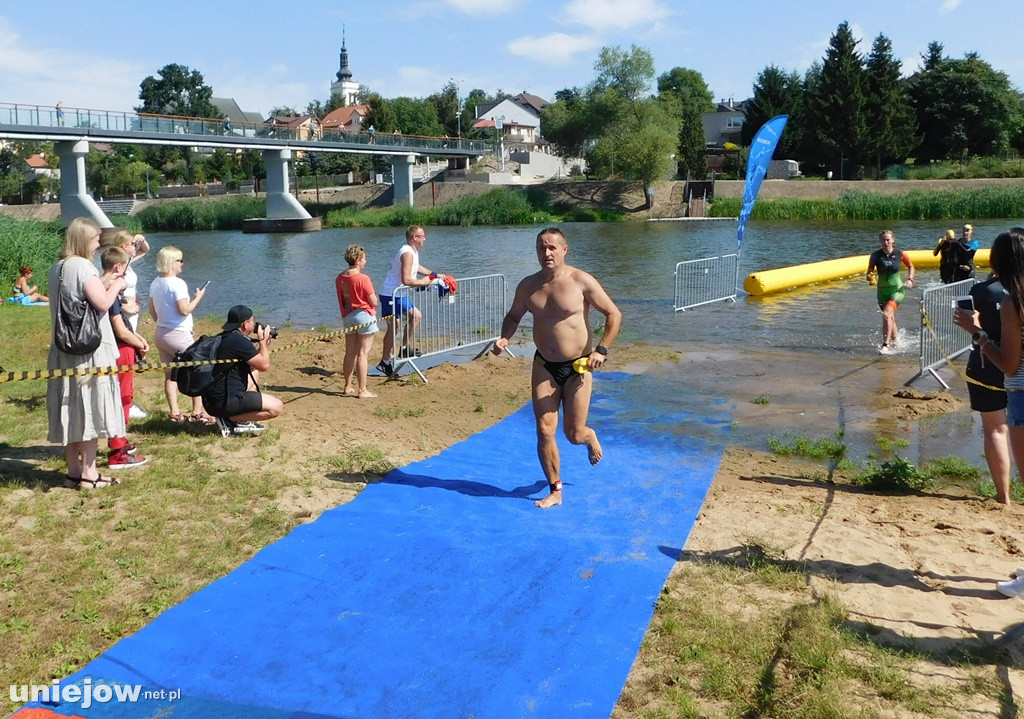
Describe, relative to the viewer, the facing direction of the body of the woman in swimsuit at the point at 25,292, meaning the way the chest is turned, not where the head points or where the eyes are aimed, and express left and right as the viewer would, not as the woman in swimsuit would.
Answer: facing to the right of the viewer

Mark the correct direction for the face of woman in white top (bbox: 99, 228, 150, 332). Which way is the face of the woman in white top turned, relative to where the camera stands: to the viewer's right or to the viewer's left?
to the viewer's right

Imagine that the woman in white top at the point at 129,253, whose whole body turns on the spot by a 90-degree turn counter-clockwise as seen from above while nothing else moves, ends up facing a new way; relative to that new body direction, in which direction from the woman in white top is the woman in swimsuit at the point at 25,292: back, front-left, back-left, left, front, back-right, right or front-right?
front

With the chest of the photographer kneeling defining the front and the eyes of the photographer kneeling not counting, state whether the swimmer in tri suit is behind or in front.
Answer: in front

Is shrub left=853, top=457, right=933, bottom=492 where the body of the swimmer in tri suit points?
yes

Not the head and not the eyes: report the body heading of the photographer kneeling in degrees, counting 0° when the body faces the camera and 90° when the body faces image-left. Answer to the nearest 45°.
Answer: approximately 270°

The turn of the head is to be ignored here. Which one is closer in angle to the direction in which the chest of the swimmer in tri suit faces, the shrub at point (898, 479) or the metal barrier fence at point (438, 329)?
the shrub

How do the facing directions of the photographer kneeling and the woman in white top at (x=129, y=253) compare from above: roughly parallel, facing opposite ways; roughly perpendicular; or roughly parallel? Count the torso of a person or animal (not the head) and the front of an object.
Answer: roughly parallel

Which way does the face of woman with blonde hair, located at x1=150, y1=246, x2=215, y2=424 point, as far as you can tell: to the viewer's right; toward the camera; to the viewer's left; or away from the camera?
to the viewer's right

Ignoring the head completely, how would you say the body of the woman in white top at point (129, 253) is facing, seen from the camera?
to the viewer's right

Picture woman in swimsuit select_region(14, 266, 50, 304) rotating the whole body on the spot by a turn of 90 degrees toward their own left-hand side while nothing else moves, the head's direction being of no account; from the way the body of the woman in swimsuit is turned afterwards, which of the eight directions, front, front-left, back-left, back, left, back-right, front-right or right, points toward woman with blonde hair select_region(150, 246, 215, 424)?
back

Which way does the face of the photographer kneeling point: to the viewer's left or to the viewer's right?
to the viewer's right

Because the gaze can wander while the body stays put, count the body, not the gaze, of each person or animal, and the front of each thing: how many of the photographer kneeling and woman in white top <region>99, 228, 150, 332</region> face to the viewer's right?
2

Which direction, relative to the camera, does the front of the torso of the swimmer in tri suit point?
toward the camera

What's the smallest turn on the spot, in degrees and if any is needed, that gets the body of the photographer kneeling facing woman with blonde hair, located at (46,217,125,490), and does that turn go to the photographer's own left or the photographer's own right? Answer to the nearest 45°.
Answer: approximately 135° to the photographer's own right
